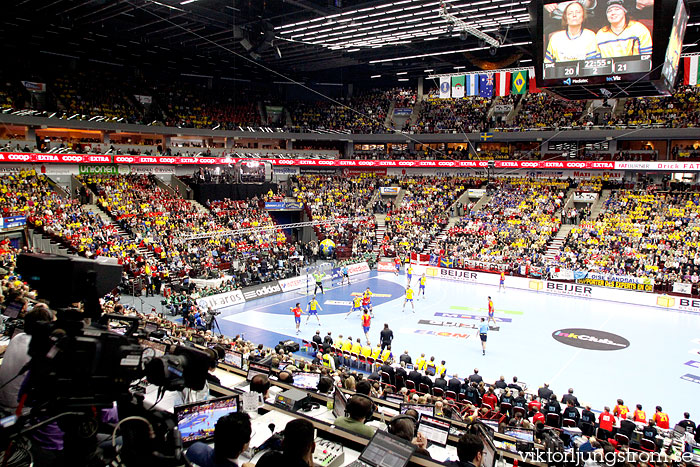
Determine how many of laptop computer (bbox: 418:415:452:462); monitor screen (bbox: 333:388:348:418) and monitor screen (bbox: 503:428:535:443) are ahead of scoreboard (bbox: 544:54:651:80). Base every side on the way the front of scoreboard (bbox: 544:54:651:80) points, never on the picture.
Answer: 3

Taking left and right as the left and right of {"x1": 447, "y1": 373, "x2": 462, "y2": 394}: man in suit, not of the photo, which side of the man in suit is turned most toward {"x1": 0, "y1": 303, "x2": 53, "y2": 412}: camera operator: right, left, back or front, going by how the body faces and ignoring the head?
back

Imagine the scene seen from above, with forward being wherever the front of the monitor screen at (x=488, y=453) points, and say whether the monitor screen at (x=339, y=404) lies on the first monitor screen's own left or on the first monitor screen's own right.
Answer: on the first monitor screen's own right

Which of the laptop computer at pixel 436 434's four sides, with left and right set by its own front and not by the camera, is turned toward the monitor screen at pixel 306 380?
right

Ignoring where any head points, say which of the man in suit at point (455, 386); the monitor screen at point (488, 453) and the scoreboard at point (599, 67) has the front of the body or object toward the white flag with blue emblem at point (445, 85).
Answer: the man in suit

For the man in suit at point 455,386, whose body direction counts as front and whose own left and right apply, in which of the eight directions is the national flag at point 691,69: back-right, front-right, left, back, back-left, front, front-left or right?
front-right

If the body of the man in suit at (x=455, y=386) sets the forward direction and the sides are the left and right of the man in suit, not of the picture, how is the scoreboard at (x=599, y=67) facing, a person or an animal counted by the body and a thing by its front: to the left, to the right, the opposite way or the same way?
the opposite way

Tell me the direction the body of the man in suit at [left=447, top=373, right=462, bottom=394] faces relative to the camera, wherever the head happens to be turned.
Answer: away from the camera

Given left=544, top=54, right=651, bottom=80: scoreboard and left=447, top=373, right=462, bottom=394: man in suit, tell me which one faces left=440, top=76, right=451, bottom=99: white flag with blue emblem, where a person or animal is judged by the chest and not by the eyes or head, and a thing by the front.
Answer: the man in suit

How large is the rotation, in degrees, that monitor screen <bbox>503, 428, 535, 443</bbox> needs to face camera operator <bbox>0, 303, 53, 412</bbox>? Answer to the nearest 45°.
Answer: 0° — it already faces them

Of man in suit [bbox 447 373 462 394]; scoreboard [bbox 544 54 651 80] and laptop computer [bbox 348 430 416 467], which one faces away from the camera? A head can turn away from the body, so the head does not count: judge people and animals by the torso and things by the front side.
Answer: the man in suit

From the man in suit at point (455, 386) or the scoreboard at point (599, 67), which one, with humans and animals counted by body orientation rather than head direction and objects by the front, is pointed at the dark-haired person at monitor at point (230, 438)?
the scoreboard

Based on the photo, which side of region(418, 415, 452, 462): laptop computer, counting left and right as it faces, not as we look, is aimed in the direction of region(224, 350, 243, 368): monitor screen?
right

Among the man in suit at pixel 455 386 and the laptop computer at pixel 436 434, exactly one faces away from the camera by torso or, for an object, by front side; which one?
the man in suit
